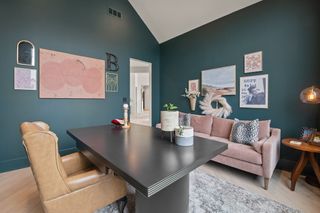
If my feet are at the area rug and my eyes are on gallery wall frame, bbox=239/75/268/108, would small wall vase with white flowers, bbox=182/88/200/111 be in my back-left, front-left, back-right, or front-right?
front-left

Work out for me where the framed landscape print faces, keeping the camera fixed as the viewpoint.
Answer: facing the viewer and to the left of the viewer

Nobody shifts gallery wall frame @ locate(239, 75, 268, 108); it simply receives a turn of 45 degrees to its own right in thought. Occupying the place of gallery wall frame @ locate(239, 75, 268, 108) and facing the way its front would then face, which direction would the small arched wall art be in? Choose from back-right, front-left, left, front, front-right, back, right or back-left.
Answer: front

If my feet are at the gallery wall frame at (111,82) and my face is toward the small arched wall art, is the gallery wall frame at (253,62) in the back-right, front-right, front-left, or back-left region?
back-left

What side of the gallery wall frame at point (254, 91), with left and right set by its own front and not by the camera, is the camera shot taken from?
front

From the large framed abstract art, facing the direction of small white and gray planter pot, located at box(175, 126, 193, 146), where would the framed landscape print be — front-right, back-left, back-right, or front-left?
front-left

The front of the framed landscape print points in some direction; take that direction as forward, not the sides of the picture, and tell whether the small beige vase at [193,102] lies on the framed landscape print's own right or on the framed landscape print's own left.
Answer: on the framed landscape print's own right

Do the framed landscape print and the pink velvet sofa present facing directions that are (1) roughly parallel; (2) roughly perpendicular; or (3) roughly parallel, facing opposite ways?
roughly parallel

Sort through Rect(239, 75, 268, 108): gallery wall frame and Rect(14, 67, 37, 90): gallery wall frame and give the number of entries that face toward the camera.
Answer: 2

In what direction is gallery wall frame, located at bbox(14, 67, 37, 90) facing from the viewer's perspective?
toward the camera

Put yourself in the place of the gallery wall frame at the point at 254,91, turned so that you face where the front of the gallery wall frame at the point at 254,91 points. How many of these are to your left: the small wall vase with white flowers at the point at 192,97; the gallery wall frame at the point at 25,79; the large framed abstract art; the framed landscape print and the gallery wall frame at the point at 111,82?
0

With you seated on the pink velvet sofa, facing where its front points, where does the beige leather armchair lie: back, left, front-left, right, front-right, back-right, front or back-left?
front

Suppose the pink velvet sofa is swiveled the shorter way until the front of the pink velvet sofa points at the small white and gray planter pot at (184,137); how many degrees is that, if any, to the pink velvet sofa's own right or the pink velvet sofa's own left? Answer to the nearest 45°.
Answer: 0° — it already faces it

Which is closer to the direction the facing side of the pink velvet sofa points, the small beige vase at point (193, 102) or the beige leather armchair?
the beige leather armchair

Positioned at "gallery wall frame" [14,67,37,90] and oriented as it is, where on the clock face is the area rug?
The area rug is roughly at 11 o'clock from the gallery wall frame.

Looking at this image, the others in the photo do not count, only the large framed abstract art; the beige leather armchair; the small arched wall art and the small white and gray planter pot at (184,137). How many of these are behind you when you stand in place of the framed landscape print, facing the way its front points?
0

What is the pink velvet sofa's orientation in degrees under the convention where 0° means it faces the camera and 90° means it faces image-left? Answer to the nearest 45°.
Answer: approximately 45°
